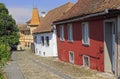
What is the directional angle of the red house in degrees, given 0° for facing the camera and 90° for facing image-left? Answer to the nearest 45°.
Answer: approximately 45°
